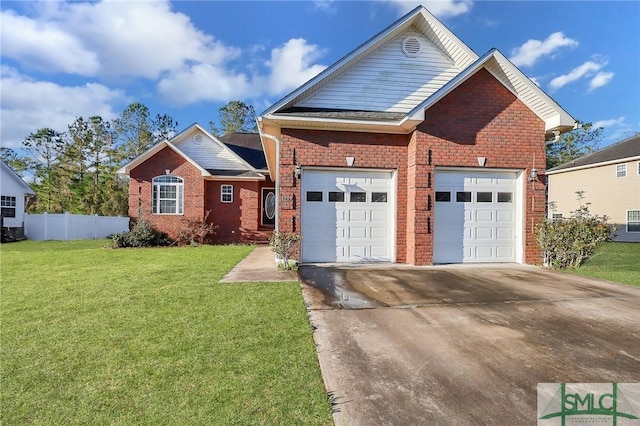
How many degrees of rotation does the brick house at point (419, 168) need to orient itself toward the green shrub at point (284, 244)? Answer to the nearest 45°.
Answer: approximately 45° to its right

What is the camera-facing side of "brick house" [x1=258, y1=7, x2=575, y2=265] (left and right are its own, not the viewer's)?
front

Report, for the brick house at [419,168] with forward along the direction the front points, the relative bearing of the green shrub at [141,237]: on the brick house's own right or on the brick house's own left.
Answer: on the brick house's own right

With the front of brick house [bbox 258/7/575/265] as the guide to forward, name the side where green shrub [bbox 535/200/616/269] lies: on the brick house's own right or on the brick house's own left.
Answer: on the brick house's own left

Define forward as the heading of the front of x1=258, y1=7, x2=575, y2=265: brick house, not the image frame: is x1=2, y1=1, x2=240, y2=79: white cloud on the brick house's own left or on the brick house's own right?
on the brick house's own right

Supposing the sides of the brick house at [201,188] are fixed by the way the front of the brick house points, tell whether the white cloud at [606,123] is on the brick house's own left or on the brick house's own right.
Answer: on the brick house's own left

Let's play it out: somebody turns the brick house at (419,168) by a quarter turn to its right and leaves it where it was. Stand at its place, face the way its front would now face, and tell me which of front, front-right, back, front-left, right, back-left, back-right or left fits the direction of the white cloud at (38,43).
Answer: front
